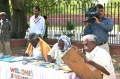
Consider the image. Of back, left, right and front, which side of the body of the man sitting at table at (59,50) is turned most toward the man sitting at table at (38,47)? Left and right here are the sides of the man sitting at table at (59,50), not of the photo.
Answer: right

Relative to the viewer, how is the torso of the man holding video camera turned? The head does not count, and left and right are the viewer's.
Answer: facing the viewer and to the left of the viewer

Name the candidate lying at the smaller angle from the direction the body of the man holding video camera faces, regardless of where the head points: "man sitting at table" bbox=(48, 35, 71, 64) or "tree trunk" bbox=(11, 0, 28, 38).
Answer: the man sitting at table

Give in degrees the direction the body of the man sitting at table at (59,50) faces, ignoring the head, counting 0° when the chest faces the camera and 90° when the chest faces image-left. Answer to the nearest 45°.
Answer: approximately 45°

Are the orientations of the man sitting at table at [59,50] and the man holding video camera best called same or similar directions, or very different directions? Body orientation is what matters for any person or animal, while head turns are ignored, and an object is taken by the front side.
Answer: same or similar directions

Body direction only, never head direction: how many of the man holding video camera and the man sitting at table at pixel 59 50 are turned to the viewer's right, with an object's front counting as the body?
0

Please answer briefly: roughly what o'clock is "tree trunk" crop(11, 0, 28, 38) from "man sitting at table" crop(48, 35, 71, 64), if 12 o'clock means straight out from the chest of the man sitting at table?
The tree trunk is roughly at 4 o'clock from the man sitting at table.

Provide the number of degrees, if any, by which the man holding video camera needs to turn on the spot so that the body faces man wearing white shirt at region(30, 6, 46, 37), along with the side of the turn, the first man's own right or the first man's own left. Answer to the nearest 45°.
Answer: approximately 90° to the first man's own right

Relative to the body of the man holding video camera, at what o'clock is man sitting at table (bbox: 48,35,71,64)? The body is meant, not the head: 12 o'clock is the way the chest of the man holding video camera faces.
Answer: The man sitting at table is roughly at 1 o'clock from the man holding video camera.

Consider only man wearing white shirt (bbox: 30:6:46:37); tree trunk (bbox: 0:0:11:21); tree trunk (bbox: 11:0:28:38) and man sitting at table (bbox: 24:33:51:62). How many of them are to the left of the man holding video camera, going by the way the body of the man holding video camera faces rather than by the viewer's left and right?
0

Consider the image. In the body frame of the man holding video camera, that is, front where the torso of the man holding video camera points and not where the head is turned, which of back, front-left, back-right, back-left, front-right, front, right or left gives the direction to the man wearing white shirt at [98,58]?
front-left

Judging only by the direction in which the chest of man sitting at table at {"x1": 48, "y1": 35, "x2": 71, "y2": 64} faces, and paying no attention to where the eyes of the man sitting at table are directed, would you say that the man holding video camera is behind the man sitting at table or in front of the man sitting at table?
behind

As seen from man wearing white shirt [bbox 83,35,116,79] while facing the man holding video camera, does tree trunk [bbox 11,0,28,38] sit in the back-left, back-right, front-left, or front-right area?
front-left

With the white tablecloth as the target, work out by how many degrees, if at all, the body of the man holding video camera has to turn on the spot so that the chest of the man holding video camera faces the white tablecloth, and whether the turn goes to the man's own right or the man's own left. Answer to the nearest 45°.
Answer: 0° — they already face it

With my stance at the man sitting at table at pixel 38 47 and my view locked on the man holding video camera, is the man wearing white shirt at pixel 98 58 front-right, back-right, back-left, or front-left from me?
front-right

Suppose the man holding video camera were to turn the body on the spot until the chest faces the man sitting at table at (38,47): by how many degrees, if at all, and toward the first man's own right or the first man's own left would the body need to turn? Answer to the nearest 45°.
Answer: approximately 45° to the first man's own right

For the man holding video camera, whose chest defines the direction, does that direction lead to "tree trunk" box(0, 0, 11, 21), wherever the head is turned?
no
